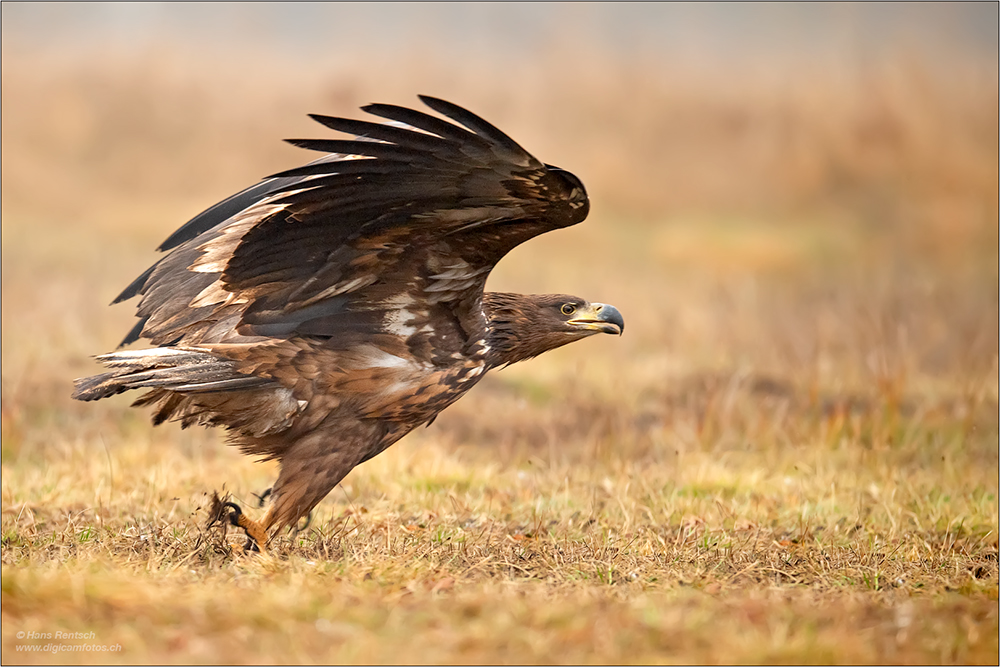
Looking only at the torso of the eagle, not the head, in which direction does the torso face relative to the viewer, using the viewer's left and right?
facing to the right of the viewer
